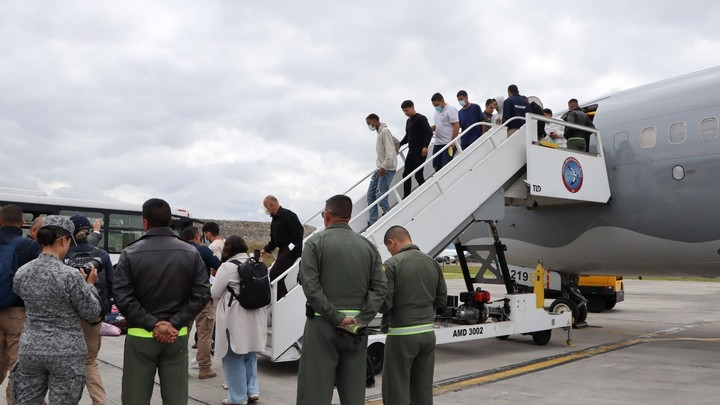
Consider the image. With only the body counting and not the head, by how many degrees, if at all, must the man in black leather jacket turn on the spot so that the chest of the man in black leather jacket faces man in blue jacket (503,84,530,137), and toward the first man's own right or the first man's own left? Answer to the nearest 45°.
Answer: approximately 45° to the first man's own right

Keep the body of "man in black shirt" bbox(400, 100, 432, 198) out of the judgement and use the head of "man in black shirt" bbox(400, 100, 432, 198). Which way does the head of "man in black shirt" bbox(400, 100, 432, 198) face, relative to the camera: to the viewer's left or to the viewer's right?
to the viewer's left

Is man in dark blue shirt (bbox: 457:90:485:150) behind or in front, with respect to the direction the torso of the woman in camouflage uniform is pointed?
in front

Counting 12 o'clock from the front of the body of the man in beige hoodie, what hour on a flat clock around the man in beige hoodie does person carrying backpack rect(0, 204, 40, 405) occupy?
The person carrying backpack is roughly at 12 o'clock from the man in beige hoodie.

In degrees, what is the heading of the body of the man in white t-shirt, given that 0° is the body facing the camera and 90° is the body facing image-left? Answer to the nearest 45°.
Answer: approximately 90°

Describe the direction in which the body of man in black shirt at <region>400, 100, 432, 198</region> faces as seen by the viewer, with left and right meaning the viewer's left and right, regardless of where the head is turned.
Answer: facing the viewer and to the left of the viewer

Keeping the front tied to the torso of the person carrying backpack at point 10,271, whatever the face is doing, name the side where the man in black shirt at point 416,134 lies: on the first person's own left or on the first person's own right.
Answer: on the first person's own right

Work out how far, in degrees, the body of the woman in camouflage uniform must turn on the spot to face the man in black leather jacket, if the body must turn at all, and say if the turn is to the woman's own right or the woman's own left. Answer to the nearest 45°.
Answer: approximately 90° to the woman's own right

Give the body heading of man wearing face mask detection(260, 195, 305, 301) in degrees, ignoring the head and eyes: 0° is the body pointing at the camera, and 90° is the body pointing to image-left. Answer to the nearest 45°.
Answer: approximately 45°

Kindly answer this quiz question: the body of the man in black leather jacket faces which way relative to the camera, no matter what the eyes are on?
away from the camera

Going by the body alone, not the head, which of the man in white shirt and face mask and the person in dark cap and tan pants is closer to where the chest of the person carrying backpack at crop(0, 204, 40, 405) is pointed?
the man in white shirt and face mask

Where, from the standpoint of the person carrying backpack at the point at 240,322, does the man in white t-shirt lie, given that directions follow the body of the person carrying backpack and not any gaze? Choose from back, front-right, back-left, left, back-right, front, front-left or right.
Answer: front-right

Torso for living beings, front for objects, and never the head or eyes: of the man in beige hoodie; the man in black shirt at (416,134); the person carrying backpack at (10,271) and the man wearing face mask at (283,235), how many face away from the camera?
1

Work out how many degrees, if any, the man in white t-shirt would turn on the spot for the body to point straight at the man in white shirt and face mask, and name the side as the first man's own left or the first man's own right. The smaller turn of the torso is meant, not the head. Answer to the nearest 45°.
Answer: approximately 180°
